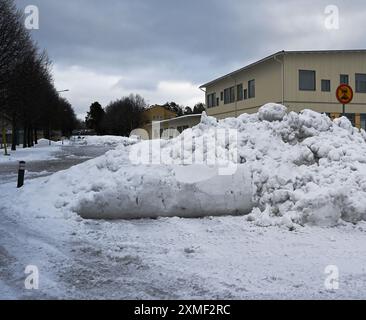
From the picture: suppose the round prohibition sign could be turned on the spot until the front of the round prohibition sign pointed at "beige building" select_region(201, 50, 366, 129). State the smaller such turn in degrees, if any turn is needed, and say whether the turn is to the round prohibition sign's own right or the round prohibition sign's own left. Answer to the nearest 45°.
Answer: approximately 180°

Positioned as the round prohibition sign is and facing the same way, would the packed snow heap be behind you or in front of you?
in front

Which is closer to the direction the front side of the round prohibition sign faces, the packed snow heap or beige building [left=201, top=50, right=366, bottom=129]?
the packed snow heap

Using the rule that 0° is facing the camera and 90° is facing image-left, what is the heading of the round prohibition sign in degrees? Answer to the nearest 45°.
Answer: approximately 0°
